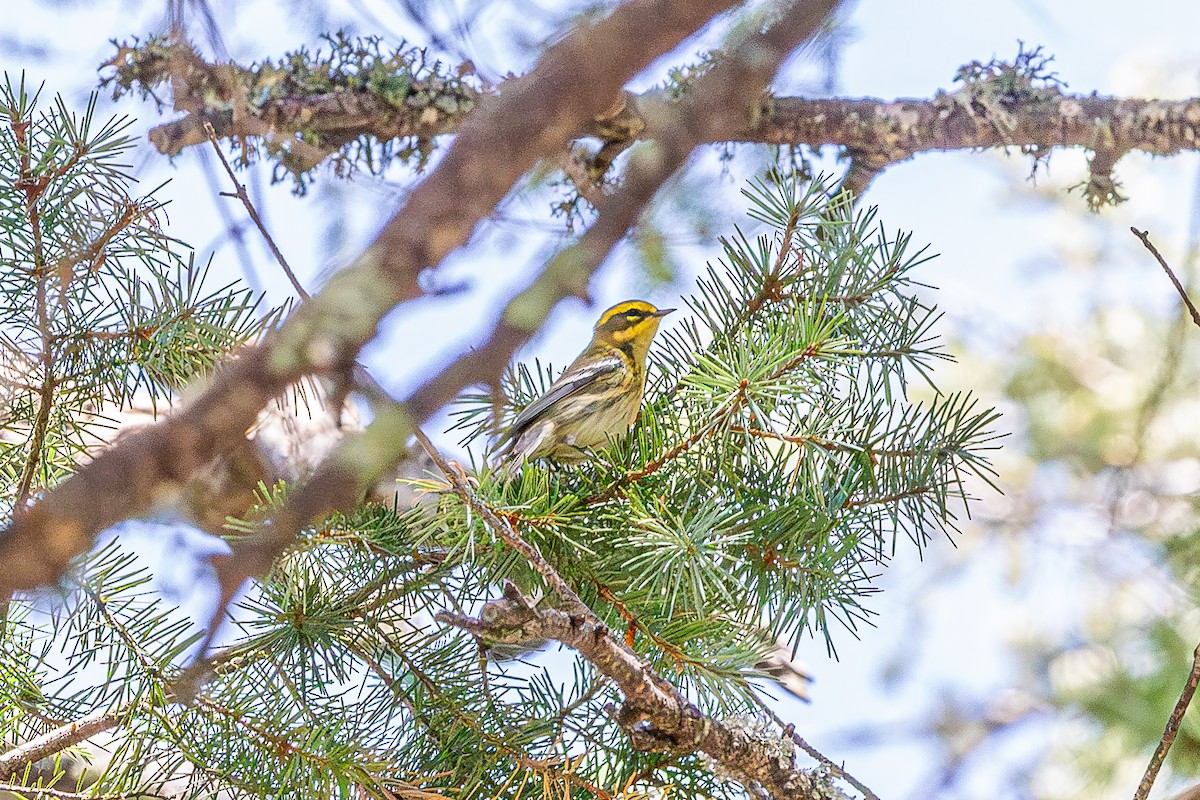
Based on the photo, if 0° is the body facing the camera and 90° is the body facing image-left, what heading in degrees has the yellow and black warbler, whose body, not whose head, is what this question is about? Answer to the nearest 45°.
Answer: approximately 270°
